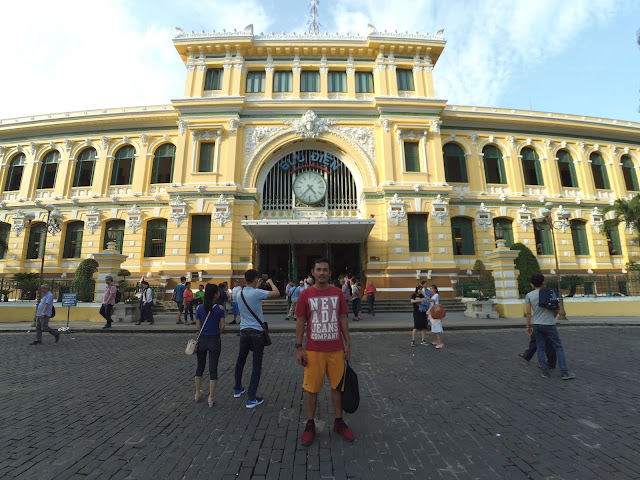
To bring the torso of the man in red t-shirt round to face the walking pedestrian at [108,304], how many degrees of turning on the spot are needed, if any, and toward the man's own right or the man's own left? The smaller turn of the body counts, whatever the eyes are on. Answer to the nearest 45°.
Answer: approximately 135° to the man's own right

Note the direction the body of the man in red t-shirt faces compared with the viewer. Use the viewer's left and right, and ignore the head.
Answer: facing the viewer

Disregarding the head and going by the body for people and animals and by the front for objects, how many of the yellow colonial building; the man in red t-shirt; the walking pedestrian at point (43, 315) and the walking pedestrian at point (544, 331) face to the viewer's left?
1

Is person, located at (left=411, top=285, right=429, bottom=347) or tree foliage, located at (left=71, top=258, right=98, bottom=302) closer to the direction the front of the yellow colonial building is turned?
the person

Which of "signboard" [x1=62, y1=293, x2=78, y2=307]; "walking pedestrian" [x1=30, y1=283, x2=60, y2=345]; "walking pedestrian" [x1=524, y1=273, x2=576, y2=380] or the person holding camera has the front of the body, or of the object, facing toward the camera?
the signboard

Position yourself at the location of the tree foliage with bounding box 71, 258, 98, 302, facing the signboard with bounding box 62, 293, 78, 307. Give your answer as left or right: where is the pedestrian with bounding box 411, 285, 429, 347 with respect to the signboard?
left

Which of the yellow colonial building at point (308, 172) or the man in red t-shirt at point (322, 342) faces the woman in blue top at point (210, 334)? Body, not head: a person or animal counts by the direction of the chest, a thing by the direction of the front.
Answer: the yellow colonial building

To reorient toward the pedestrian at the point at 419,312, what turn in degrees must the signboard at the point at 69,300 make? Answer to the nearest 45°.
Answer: approximately 45° to its left

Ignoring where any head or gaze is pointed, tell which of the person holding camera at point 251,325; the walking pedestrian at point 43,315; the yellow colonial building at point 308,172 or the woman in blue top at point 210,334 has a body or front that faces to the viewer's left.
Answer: the walking pedestrian

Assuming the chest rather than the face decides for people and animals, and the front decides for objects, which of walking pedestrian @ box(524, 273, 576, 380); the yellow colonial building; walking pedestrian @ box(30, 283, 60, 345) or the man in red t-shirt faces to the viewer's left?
walking pedestrian @ box(30, 283, 60, 345)

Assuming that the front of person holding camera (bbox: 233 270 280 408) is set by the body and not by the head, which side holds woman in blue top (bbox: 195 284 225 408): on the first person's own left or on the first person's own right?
on the first person's own left

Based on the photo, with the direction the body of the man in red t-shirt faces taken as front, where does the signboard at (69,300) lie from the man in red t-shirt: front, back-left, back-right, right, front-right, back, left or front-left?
back-right

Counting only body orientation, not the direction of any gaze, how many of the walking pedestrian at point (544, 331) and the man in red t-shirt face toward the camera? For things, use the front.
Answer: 1

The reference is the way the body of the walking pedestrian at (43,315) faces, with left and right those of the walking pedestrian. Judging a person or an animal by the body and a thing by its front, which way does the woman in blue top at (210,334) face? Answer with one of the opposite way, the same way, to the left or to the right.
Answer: to the right

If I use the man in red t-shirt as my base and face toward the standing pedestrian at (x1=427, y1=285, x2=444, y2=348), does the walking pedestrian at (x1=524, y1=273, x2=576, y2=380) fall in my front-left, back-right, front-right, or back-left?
front-right

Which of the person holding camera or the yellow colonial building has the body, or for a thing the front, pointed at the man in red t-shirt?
the yellow colonial building

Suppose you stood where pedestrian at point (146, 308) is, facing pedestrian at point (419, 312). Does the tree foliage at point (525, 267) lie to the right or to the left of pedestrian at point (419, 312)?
left

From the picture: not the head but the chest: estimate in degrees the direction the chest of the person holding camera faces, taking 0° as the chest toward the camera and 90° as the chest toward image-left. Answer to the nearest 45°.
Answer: approximately 225°
